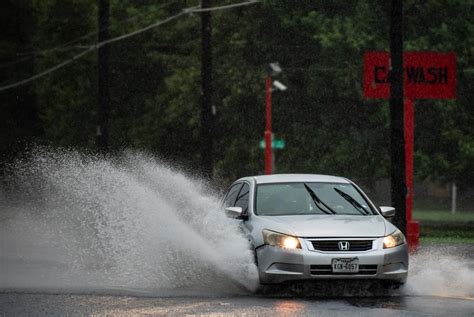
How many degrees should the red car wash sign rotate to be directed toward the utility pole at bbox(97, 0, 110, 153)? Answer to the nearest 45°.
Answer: approximately 135° to its right

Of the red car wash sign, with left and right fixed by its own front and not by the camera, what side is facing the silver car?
front

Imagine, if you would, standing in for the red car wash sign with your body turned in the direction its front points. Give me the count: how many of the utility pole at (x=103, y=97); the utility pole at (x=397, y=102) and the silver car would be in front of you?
2

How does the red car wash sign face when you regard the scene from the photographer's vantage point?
facing the viewer

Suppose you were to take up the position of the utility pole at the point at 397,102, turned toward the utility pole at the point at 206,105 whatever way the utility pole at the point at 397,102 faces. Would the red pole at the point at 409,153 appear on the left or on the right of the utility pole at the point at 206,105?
right

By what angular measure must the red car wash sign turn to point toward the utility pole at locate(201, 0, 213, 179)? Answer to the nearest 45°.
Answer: approximately 135° to its right

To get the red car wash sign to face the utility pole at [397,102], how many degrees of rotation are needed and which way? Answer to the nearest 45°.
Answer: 0° — it already faces it
